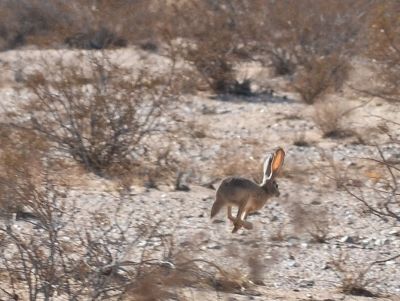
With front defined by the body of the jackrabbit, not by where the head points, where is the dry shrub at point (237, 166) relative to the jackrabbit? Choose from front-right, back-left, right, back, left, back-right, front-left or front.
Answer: left

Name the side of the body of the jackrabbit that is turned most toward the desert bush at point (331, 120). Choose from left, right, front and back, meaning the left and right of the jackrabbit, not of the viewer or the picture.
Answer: left

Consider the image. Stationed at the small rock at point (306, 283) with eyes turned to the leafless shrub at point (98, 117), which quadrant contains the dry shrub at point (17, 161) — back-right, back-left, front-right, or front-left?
front-left

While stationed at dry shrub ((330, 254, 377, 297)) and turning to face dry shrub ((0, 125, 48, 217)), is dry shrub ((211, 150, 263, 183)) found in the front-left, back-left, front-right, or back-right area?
front-right

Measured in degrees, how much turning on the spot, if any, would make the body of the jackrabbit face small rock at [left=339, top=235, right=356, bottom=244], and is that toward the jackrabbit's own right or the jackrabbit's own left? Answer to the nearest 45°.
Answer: approximately 45° to the jackrabbit's own left

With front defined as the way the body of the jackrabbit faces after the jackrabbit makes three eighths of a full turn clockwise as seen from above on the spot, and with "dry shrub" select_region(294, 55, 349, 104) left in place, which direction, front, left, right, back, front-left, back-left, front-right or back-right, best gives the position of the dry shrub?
back-right

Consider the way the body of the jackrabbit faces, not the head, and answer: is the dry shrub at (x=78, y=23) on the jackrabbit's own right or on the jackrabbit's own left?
on the jackrabbit's own left

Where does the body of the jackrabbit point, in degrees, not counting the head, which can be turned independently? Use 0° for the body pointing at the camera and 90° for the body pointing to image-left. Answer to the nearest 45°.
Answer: approximately 270°

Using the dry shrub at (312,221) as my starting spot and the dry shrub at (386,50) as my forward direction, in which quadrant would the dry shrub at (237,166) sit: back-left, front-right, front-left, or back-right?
front-left

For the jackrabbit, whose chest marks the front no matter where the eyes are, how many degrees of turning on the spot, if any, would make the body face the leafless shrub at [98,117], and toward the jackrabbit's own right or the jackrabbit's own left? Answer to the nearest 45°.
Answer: approximately 135° to the jackrabbit's own left

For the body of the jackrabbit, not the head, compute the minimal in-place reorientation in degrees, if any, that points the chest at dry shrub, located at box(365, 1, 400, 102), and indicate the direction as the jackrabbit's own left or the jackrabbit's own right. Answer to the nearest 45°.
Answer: approximately 90° to the jackrabbit's own left
